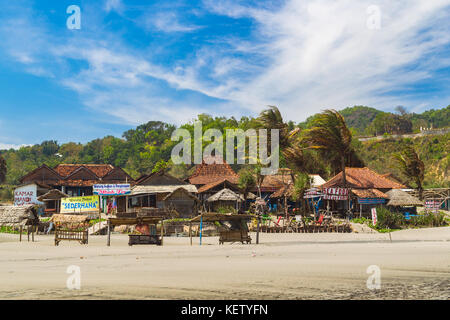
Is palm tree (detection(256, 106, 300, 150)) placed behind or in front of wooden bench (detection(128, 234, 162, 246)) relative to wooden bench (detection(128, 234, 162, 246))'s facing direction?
behind

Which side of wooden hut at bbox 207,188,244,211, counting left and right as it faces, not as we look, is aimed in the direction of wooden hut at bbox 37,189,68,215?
right

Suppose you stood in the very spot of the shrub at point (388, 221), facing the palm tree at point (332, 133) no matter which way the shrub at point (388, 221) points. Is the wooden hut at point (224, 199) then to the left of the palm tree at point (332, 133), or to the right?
left

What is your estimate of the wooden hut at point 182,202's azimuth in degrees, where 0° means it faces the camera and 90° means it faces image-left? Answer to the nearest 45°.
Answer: approximately 0°

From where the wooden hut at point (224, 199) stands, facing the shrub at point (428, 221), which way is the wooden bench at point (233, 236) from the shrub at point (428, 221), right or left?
right

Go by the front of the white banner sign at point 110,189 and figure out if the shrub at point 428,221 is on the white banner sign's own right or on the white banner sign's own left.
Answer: on the white banner sign's own left

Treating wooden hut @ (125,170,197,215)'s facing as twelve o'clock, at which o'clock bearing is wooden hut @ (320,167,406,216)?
wooden hut @ (320,167,406,216) is roughly at 10 o'clock from wooden hut @ (125,170,197,215).
